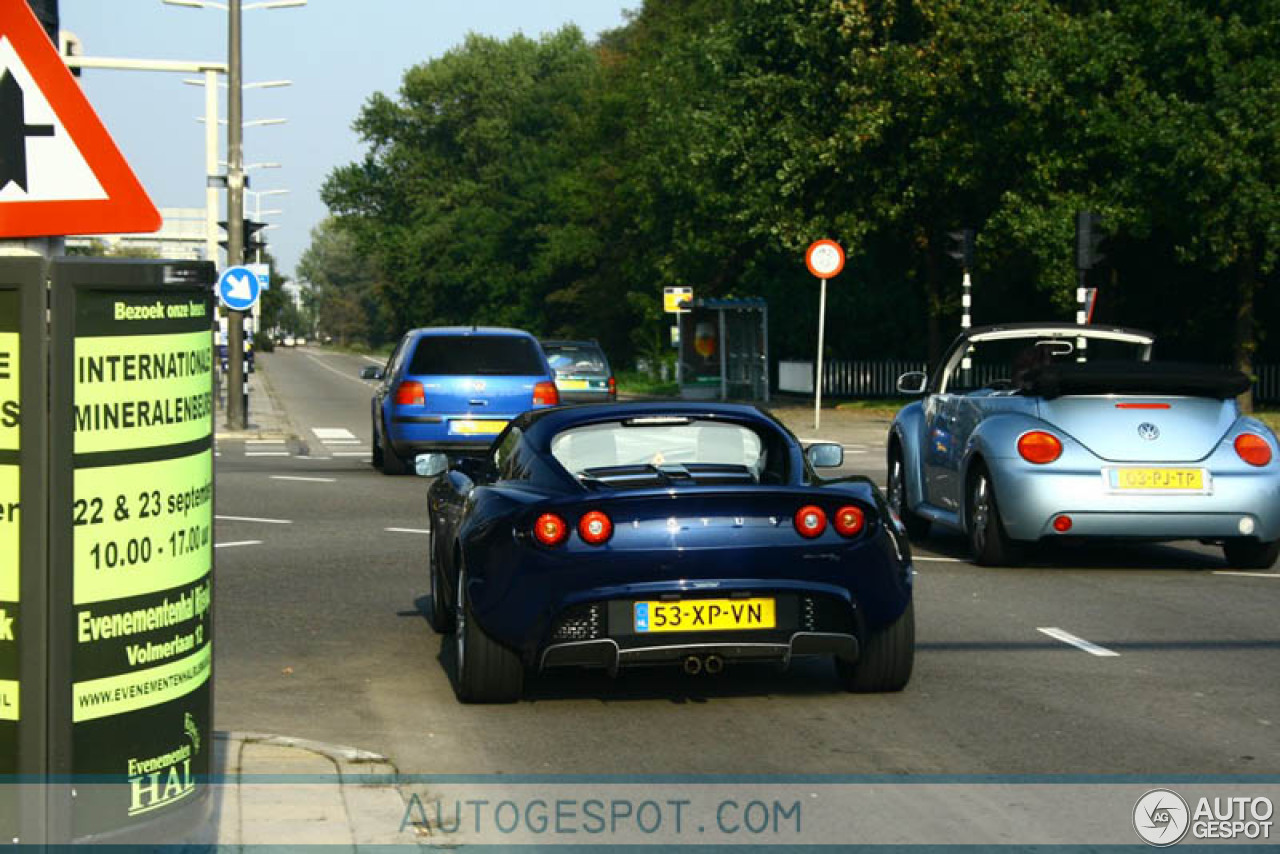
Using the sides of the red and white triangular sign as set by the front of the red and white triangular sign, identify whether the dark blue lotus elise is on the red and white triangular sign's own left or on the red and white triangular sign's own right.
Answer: on the red and white triangular sign's own left

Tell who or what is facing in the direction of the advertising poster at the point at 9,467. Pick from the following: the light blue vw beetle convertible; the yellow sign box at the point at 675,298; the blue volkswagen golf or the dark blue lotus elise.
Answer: the yellow sign box

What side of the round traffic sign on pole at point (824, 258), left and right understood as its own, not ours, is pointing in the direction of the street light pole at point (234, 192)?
right

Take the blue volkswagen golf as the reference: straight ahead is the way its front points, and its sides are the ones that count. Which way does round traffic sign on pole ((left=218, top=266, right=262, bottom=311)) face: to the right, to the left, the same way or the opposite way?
the opposite way

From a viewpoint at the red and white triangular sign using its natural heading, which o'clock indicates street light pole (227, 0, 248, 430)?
The street light pole is roughly at 6 o'clock from the red and white triangular sign.

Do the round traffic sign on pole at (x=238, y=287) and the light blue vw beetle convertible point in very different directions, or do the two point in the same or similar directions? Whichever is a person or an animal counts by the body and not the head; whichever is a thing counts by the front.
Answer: very different directions

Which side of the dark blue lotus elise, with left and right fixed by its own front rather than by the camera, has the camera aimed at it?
back

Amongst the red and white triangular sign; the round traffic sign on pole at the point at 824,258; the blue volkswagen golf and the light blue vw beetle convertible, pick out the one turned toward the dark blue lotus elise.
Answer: the round traffic sign on pole
